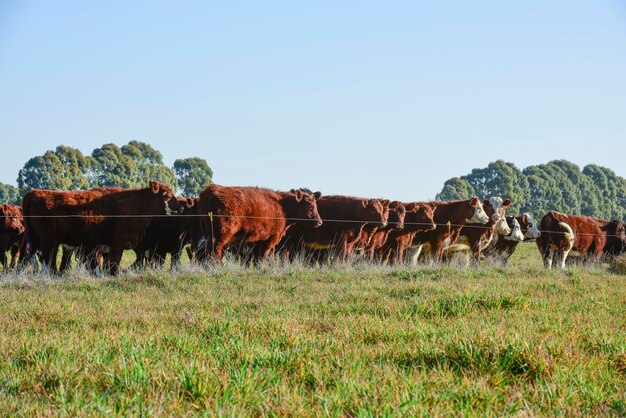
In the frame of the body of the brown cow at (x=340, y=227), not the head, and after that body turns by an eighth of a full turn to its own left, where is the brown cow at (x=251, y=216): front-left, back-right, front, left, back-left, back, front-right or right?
back

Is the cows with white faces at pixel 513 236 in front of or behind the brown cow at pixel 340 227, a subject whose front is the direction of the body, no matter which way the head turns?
in front

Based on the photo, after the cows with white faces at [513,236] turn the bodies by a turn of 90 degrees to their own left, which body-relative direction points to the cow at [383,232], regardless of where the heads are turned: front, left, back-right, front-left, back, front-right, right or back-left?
back-left

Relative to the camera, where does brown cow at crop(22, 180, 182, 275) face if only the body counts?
to the viewer's right

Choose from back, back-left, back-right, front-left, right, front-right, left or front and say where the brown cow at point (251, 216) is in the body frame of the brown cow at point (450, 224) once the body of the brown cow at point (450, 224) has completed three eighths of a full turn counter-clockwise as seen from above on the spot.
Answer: left

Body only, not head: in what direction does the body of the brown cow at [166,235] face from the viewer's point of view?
to the viewer's right

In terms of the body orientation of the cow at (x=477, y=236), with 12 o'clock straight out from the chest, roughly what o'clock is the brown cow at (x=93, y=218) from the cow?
The brown cow is roughly at 5 o'clock from the cow.

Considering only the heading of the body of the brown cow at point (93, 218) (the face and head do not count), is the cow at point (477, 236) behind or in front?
in front

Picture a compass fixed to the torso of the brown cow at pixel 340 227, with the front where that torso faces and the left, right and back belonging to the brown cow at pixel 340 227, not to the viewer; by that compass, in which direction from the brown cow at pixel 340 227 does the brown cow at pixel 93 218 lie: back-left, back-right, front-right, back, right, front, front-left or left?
back-right

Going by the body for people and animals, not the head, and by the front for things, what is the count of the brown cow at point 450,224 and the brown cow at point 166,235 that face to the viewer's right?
2

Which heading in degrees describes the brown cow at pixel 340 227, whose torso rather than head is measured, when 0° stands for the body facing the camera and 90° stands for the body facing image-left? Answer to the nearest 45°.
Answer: approximately 270°

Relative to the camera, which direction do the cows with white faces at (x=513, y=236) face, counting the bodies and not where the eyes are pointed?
to the viewer's right

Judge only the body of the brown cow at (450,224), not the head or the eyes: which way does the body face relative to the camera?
to the viewer's right

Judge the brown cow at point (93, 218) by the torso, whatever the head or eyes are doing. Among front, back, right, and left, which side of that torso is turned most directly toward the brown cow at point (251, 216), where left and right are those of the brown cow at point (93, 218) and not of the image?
front
